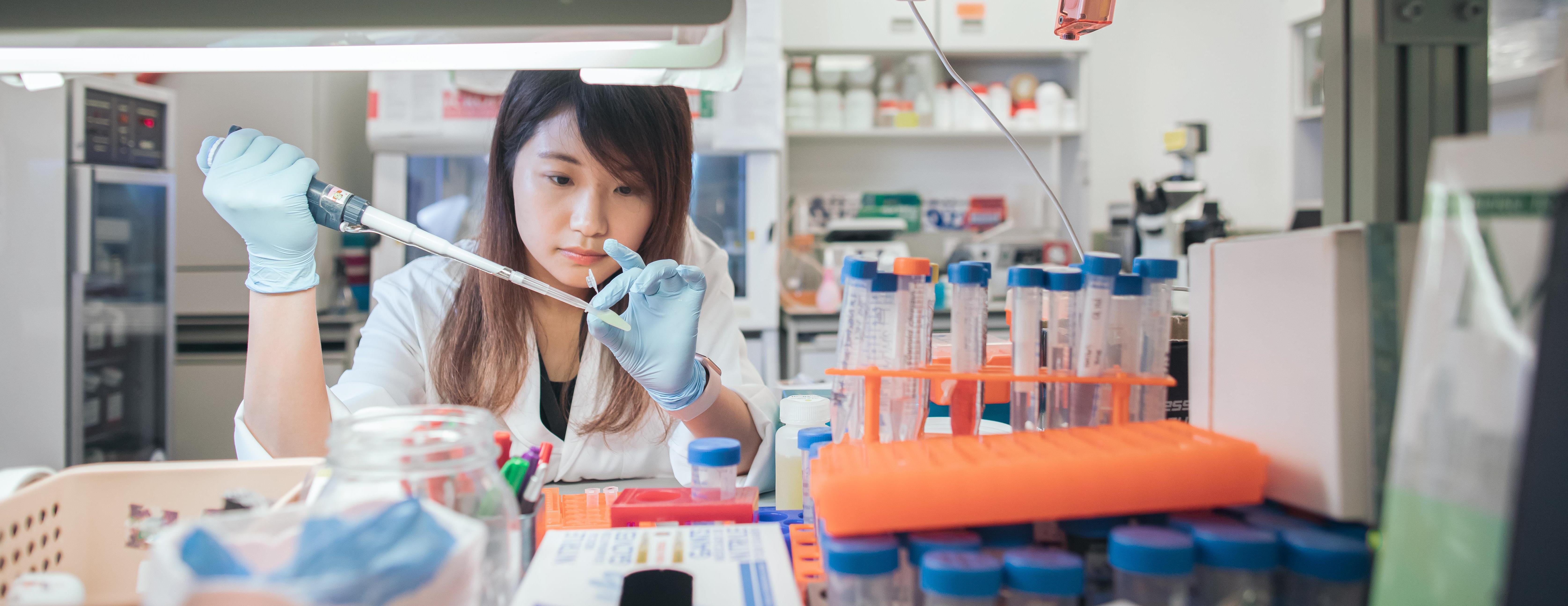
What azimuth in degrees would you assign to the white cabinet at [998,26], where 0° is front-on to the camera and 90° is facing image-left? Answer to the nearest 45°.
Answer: approximately 0°

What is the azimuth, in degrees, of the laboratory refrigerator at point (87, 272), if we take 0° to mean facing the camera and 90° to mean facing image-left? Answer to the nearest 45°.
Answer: approximately 315°
